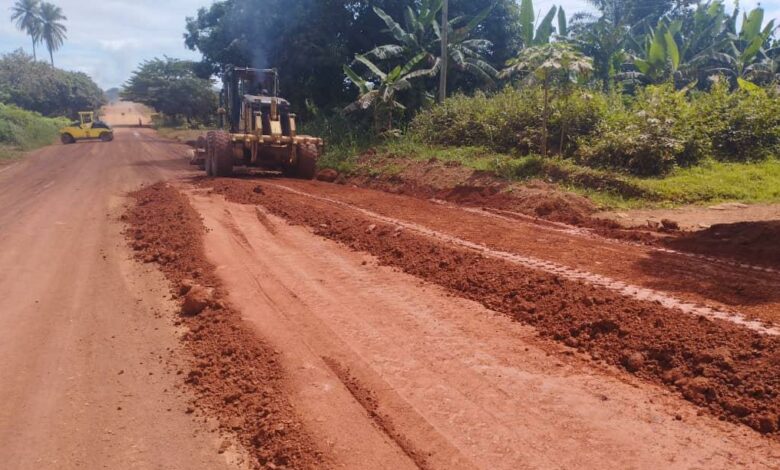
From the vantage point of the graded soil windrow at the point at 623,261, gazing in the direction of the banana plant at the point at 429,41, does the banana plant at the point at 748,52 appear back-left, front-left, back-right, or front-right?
front-right

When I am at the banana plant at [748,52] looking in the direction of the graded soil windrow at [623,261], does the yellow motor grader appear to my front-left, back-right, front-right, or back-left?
front-right
